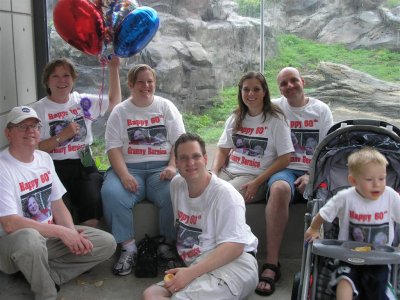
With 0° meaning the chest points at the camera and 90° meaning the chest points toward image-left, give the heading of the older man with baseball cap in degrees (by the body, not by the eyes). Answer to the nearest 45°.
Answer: approximately 315°

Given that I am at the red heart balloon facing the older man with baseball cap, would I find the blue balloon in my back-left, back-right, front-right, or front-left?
back-left
